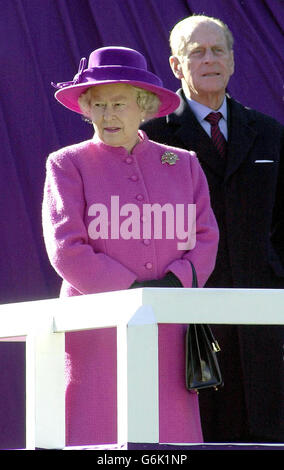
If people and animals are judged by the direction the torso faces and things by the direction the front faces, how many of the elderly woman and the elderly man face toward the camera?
2

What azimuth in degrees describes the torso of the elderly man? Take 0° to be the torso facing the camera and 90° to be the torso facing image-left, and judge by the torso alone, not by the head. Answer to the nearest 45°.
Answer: approximately 0°

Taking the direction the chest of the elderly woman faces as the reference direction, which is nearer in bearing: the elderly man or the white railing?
the white railing

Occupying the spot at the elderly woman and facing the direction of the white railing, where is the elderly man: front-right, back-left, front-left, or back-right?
back-left

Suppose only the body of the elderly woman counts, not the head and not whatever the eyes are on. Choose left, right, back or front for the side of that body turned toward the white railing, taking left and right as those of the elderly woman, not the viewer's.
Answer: front

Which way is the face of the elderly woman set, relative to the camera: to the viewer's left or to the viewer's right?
to the viewer's left

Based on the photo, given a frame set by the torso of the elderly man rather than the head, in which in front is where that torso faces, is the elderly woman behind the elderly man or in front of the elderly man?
in front

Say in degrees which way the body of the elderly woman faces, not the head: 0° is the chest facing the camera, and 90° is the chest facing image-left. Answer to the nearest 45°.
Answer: approximately 0°

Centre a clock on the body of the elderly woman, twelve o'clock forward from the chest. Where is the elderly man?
The elderly man is roughly at 7 o'clock from the elderly woman.
